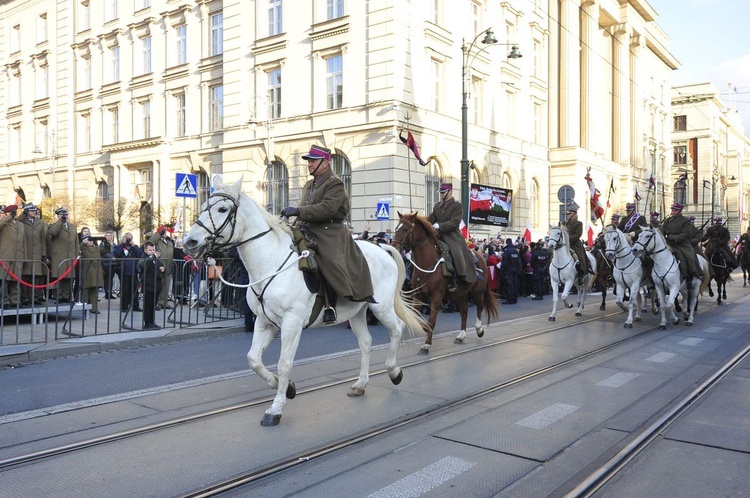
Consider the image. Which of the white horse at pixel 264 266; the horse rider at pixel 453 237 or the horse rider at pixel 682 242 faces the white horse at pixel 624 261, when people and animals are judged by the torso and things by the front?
the horse rider at pixel 682 242

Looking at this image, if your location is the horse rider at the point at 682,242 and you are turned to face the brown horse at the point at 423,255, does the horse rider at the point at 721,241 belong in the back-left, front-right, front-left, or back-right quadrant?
back-right

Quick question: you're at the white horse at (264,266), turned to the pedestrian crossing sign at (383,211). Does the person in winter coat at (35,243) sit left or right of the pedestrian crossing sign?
left

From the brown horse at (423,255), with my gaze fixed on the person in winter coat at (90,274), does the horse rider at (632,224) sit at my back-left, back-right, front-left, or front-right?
back-right

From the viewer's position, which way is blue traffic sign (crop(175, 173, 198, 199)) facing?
facing the viewer

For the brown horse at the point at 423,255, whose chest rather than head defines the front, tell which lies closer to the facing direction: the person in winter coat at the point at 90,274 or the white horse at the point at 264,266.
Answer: the white horse

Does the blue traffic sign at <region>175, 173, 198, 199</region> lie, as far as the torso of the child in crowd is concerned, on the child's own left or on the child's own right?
on the child's own left

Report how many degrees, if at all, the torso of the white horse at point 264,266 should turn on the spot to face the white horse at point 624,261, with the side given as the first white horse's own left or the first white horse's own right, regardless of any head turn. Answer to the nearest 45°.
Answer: approximately 180°

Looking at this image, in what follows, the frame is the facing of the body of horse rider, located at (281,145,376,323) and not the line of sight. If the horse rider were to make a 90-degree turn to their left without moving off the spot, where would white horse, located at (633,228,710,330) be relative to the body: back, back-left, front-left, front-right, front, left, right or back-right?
left

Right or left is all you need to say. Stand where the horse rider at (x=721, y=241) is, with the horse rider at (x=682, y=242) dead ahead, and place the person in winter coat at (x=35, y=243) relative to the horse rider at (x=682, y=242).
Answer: right

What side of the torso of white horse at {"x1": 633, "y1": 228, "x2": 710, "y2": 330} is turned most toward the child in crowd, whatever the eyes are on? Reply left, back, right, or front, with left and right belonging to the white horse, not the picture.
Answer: front

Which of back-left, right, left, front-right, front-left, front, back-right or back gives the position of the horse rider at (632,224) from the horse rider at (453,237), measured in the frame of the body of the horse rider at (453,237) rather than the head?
back

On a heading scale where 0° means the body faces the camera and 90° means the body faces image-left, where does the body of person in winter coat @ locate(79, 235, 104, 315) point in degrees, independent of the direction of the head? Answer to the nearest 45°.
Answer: approximately 315°

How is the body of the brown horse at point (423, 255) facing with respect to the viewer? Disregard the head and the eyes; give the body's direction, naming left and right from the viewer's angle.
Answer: facing the viewer and to the left of the viewer

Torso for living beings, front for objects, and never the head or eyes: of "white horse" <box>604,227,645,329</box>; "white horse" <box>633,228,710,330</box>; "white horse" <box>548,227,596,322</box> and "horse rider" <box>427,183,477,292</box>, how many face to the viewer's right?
0

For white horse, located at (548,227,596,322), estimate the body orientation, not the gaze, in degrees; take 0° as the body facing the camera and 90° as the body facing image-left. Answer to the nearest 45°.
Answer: approximately 45°

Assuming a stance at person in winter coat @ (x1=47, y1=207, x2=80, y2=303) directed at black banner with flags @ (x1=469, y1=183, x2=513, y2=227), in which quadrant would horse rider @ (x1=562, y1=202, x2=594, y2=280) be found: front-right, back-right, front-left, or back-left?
front-right
